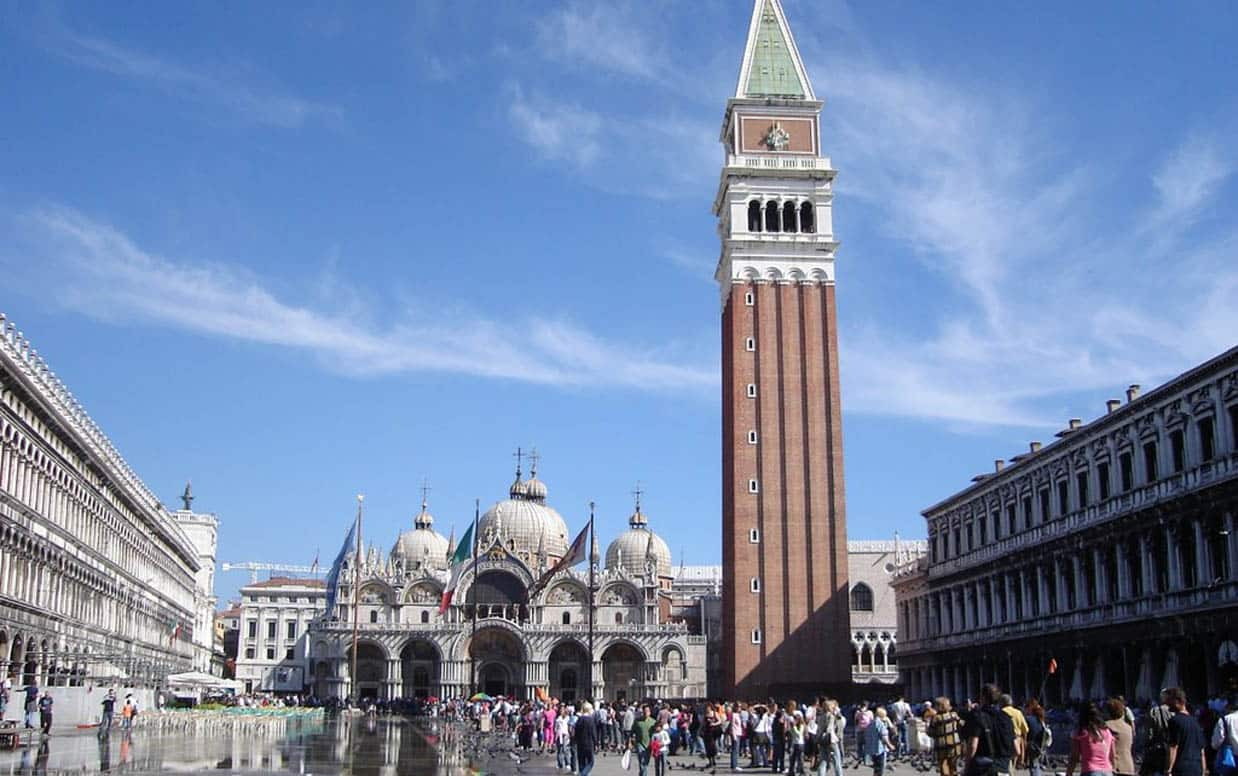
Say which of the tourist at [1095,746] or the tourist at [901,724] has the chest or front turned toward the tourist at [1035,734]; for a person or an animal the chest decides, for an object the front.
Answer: the tourist at [1095,746]

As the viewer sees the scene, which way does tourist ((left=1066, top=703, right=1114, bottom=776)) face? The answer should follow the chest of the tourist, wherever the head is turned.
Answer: away from the camera

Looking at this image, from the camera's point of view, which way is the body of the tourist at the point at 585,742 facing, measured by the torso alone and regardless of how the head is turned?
away from the camera

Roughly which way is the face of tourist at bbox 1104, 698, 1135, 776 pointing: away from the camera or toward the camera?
away from the camera
